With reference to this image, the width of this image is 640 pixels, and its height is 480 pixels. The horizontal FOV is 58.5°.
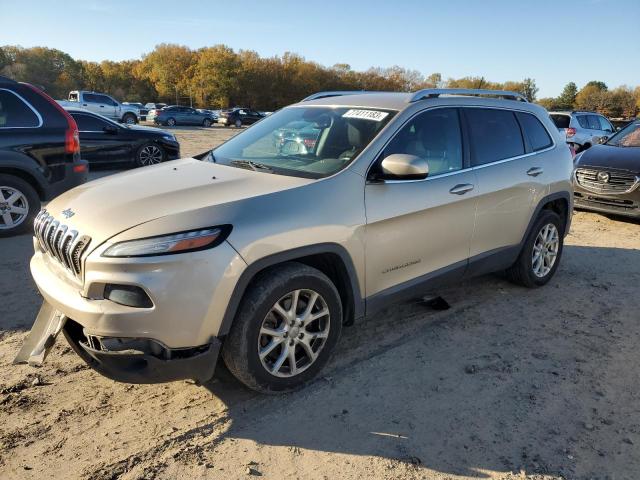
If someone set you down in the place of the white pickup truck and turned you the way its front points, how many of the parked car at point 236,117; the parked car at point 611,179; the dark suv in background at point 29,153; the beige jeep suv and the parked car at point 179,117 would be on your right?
3

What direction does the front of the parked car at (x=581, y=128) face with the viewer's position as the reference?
facing away from the viewer and to the right of the viewer

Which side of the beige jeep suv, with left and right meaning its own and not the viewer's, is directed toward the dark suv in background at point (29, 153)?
right

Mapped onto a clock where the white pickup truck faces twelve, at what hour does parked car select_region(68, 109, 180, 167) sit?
The parked car is roughly at 3 o'clock from the white pickup truck.

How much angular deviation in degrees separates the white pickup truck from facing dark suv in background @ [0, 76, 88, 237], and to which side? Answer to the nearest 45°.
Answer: approximately 90° to its right

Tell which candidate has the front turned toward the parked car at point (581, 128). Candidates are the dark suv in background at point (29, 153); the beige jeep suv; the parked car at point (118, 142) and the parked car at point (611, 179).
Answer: the parked car at point (118, 142)

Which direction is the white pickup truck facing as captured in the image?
to the viewer's right

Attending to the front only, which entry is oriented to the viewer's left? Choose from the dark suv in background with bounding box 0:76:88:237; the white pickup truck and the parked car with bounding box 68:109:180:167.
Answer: the dark suv in background

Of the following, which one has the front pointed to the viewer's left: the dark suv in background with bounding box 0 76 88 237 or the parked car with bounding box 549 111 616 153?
the dark suv in background

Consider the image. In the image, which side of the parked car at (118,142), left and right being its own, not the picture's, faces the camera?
right
